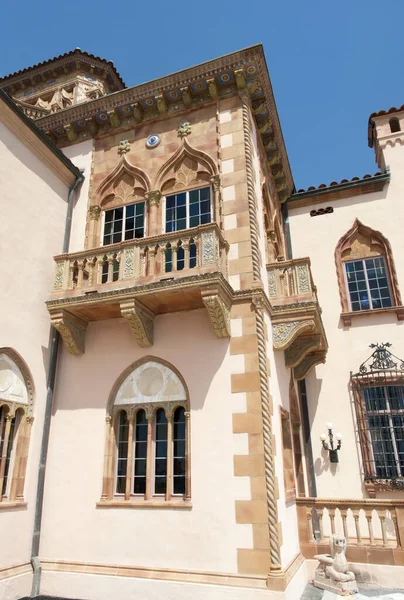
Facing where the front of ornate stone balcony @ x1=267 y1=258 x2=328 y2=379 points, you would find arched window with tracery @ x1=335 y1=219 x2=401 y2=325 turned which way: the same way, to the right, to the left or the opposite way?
to the right

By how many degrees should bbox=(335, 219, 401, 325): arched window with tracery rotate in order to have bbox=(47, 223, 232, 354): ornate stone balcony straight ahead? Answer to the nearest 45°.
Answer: approximately 45° to its right

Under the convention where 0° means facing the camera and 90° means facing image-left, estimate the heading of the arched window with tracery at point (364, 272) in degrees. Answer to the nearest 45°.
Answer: approximately 0°

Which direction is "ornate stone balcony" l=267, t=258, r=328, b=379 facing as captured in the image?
to the viewer's right

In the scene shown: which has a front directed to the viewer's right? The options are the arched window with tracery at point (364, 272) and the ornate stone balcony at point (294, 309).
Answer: the ornate stone balcony

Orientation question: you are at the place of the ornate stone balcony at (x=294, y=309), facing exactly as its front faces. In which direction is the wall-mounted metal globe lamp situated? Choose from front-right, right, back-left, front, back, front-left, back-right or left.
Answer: left

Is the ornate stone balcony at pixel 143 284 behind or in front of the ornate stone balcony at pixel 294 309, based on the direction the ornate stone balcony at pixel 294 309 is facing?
behind

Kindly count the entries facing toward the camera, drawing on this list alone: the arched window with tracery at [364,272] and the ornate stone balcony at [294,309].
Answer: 1

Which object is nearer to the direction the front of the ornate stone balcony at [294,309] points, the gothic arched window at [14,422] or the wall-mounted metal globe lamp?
the wall-mounted metal globe lamp

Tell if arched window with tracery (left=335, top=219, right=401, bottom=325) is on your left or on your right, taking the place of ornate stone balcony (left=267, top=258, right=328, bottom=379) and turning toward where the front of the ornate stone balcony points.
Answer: on your left

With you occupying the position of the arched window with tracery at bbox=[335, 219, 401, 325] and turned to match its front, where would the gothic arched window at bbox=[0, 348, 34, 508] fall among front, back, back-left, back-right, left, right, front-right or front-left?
front-right
